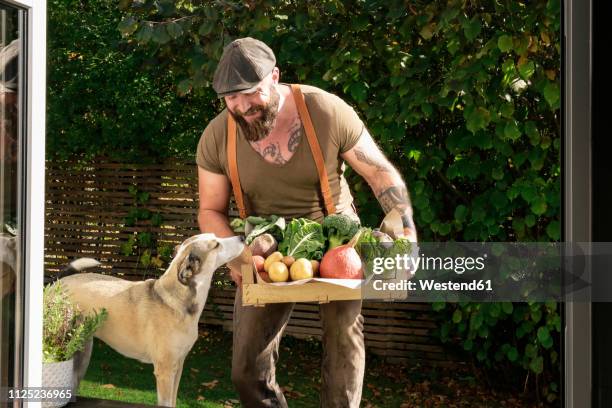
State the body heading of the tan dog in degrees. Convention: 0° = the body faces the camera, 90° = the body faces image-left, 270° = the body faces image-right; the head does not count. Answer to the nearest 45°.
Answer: approximately 270°

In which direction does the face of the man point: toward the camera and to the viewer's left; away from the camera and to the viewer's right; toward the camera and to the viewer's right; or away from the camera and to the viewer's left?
toward the camera and to the viewer's left
